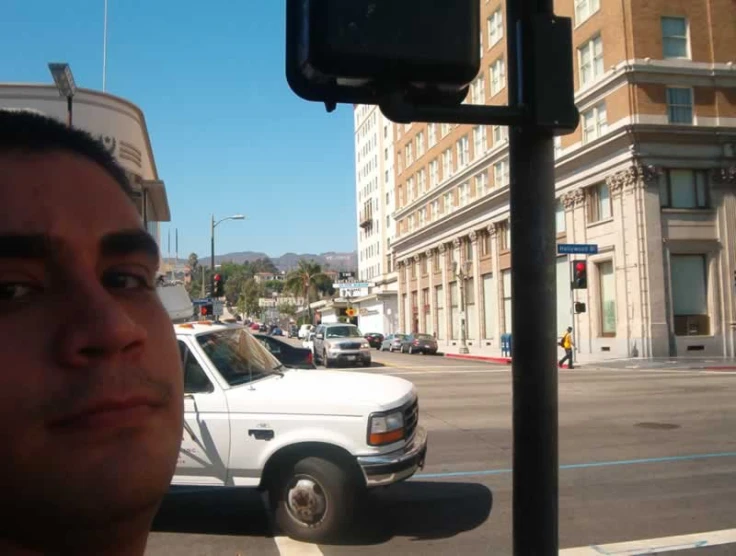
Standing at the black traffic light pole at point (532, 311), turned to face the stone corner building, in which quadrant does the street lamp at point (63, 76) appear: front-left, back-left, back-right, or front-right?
front-left

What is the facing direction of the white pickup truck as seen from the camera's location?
facing the viewer and to the right of the viewer

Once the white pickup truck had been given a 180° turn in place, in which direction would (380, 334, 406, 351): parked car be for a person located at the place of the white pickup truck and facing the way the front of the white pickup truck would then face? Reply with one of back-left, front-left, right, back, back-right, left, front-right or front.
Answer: front-right

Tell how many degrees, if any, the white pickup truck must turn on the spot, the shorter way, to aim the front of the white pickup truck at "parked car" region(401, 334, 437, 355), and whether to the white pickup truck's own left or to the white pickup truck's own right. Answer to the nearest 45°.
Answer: approximately 135° to the white pickup truck's own left

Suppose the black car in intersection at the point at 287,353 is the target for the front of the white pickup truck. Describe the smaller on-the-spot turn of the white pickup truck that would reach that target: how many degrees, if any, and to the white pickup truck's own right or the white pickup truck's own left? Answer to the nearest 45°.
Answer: approximately 135° to the white pickup truck's own left

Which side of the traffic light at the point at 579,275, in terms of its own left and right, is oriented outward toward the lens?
front

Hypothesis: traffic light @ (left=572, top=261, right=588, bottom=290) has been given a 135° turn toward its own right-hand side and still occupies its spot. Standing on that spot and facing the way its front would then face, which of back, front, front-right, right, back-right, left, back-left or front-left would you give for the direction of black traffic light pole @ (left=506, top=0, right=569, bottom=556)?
back-left

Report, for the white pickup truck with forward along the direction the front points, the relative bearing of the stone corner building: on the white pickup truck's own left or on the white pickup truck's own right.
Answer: on the white pickup truck's own left

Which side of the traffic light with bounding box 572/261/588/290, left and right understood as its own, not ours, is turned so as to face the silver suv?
right

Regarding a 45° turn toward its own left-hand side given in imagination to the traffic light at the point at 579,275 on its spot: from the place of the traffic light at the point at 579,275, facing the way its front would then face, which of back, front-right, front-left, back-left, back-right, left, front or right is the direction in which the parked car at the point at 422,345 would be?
back

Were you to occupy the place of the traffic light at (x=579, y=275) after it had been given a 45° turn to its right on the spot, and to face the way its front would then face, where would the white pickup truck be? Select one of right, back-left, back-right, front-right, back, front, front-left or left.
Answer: front-left

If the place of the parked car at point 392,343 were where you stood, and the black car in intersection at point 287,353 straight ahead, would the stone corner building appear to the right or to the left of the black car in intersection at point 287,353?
left

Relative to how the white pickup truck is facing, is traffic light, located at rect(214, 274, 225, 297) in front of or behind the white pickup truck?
behind
